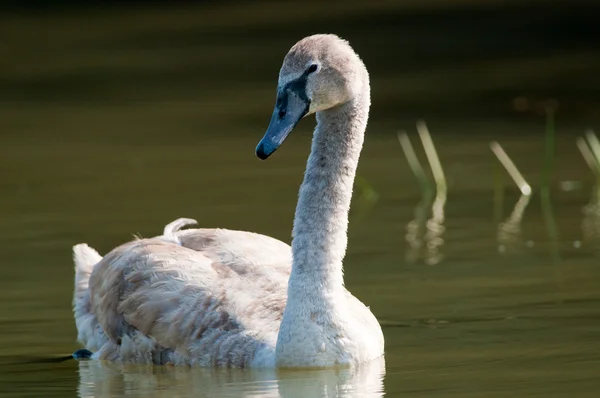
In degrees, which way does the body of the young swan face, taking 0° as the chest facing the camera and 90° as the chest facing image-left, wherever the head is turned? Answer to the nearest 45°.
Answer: approximately 315°

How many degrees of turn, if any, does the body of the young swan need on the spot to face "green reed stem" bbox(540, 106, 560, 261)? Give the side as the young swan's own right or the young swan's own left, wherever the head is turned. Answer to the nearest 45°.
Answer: approximately 90° to the young swan's own left
